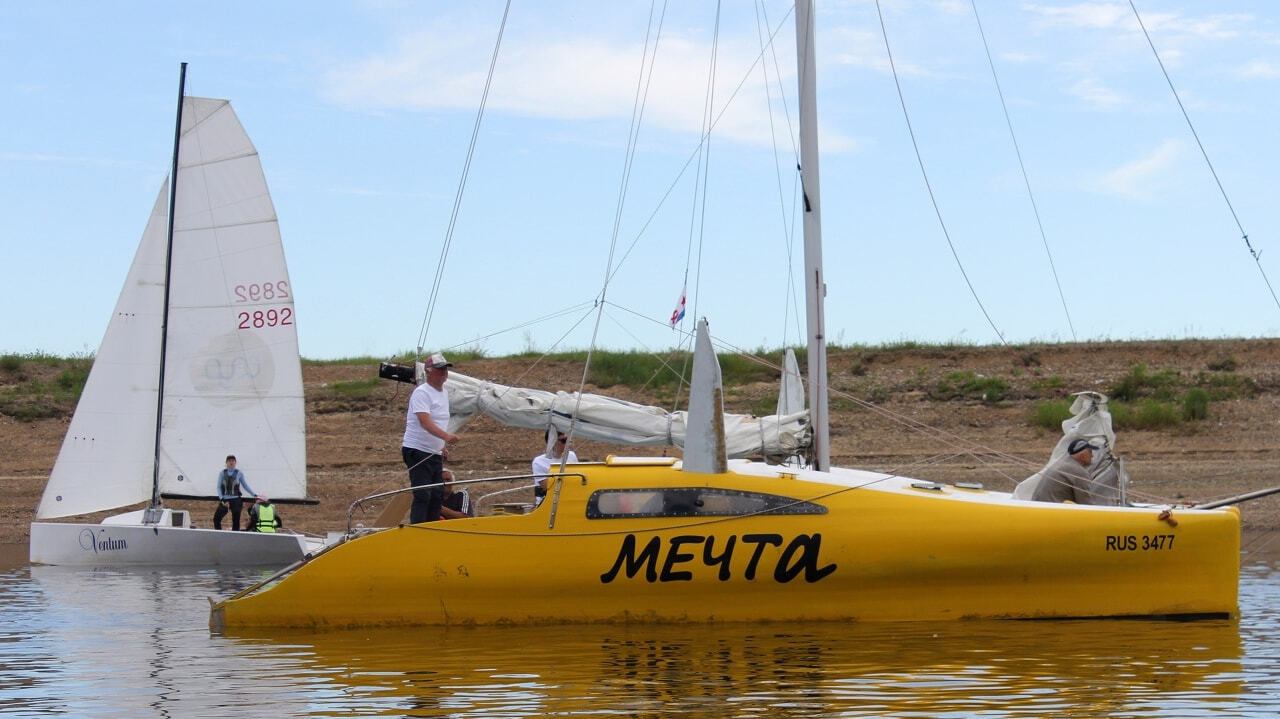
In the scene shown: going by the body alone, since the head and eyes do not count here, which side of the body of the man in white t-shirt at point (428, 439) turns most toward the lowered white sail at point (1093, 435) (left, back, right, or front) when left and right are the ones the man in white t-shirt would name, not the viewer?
front

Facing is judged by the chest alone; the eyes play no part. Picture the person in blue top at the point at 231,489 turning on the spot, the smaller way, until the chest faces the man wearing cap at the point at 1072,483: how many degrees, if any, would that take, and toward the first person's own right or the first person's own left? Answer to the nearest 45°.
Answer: approximately 45° to the first person's own left

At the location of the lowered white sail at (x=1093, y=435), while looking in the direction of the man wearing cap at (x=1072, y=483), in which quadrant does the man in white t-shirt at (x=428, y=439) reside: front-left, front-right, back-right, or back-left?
front-right

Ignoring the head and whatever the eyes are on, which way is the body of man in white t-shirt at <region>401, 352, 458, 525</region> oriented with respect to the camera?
to the viewer's right

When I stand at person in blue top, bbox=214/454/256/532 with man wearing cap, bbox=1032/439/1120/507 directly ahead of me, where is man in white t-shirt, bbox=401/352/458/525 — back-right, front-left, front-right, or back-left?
front-right
